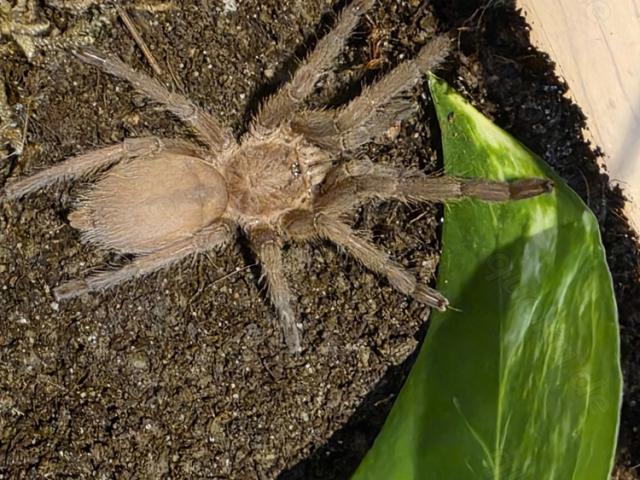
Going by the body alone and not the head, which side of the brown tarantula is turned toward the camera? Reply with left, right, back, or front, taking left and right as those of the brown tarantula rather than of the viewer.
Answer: right

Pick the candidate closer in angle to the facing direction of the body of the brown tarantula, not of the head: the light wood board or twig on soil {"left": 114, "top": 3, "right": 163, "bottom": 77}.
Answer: the light wood board

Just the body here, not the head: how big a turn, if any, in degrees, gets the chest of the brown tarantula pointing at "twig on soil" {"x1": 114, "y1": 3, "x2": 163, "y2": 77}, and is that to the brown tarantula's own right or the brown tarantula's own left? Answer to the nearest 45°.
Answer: approximately 135° to the brown tarantula's own left

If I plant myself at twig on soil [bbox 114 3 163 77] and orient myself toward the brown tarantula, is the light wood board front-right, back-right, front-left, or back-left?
front-left

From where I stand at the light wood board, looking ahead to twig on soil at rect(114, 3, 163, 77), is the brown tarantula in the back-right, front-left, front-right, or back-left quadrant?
front-left

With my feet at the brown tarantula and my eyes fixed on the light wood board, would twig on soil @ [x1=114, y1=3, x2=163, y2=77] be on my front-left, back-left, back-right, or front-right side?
back-left

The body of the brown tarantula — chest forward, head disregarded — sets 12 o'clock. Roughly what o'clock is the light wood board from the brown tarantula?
The light wood board is roughly at 11 o'clock from the brown tarantula.
